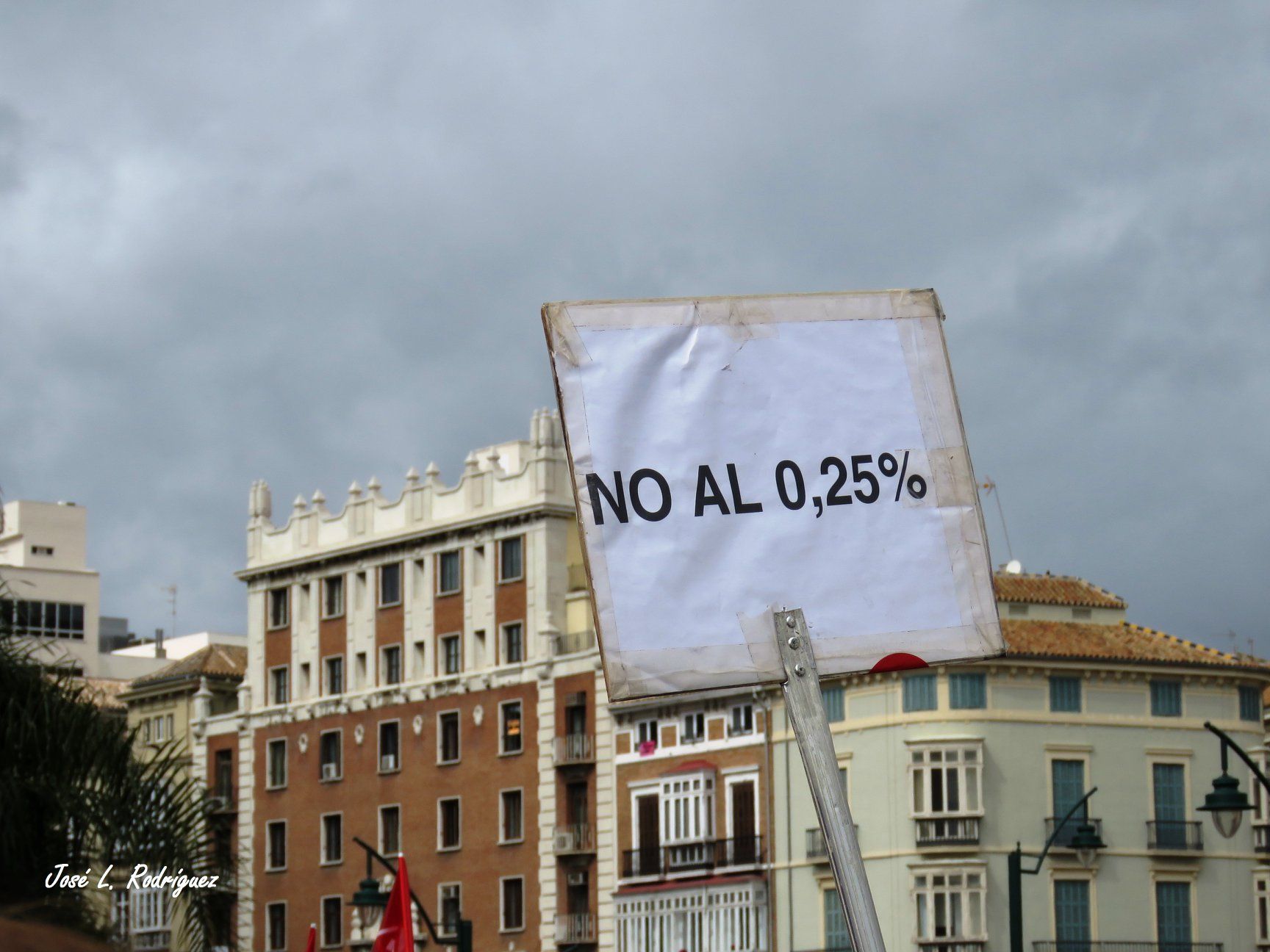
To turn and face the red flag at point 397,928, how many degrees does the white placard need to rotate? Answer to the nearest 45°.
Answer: approximately 180°

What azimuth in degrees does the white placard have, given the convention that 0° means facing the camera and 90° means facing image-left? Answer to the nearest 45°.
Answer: approximately 0°
